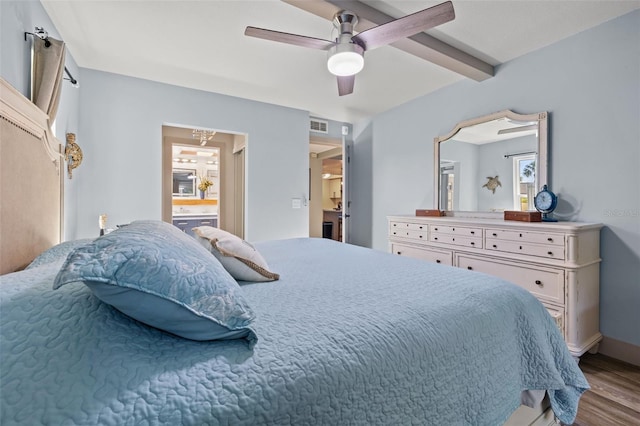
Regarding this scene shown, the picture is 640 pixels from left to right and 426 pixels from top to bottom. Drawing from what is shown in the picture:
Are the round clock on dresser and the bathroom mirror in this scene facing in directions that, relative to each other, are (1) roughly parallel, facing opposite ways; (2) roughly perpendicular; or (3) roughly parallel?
roughly perpendicular

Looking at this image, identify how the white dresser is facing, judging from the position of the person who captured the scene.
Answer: facing the viewer and to the left of the viewer

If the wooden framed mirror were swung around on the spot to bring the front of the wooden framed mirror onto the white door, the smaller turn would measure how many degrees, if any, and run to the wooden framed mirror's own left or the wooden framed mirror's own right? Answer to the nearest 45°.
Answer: approximately 90° to the wooden framed mirror's own right

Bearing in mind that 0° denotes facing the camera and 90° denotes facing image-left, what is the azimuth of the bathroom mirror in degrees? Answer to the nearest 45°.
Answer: approximately 0°

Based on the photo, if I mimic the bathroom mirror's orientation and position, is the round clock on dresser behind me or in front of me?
in front

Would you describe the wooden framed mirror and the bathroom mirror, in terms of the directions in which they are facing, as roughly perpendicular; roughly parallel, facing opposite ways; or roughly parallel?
roughly perpendicular

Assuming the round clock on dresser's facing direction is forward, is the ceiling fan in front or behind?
in front

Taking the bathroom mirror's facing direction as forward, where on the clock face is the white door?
The white door is roughly at 11 o'clock from the bathroom mirror.

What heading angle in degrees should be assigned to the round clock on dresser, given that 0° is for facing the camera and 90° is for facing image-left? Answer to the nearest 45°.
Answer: approximately 45°
